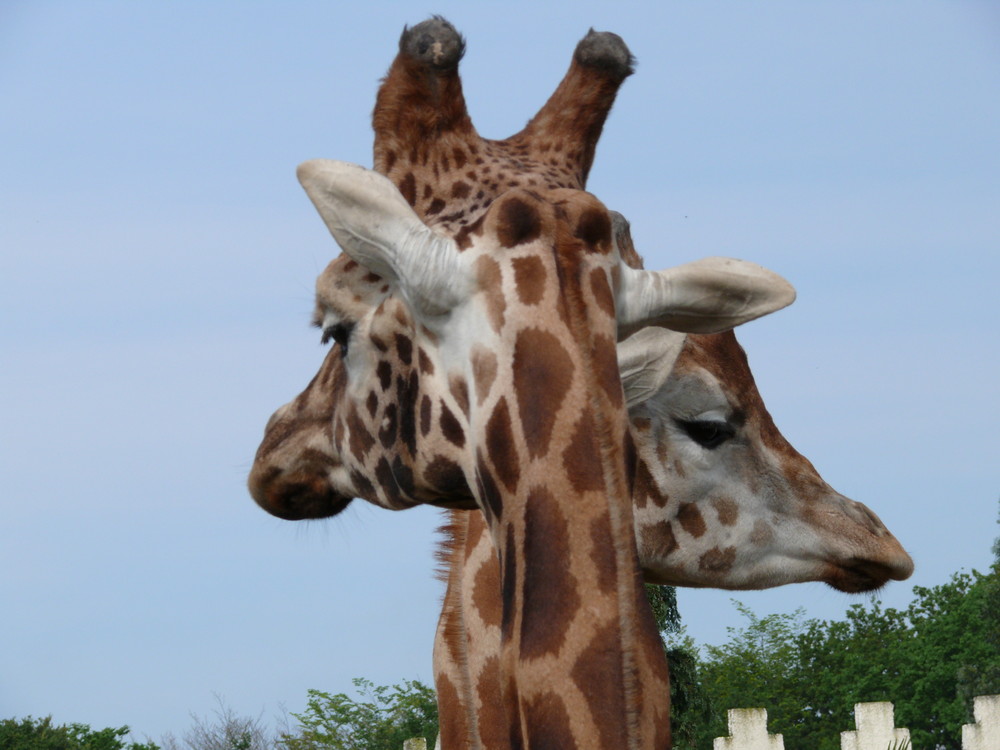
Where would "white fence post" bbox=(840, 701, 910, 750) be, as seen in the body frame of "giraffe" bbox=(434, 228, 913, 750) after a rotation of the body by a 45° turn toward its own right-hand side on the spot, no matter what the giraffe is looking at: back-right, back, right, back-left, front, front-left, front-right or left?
back-left

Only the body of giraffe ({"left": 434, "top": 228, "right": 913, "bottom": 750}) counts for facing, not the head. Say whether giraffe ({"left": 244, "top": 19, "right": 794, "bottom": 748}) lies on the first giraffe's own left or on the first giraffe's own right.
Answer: on the first giraffe's own right

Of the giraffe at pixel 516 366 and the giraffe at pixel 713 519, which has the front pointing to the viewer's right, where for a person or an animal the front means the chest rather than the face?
the giraffe at pixel 713 519

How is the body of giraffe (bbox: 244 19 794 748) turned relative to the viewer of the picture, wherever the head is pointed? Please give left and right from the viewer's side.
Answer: facing away from the viewer and to the left of the viewer

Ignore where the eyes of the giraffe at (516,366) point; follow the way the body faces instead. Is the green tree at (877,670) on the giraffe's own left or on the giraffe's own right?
on the giraffe's own right

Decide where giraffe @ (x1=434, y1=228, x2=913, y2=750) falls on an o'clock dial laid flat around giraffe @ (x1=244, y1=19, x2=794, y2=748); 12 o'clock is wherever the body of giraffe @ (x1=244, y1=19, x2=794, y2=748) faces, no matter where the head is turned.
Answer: giraffe @ (x1=434, y1=228, x2=913, y2=750) is roughly at 2 o'clock from giraffe @ (x1=244, y1=19, x2=794, y2=748).

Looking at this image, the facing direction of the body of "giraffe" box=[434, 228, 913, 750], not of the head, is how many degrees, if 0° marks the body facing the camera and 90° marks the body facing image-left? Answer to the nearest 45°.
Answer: approximately 270°

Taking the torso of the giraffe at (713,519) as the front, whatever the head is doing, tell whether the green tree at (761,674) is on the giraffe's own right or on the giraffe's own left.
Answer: on the giraffe's own left

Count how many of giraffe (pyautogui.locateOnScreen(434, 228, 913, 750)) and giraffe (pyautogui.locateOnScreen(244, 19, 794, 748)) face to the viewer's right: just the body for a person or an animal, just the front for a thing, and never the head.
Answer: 1

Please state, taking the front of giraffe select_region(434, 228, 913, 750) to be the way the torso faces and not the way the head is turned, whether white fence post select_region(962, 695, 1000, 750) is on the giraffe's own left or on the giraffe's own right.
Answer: on the giraffe's own left
